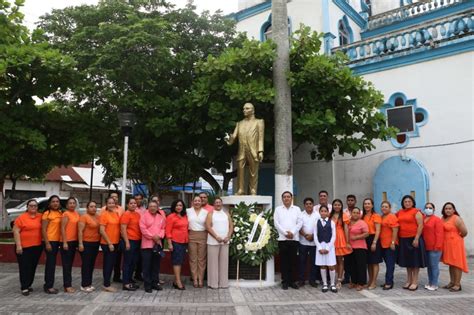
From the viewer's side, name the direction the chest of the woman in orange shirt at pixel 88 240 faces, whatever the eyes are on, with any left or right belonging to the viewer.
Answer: facing the viewer and to the right of the viewer

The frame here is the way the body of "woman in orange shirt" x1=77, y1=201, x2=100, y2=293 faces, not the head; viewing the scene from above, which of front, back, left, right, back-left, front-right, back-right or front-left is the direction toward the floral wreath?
front-left

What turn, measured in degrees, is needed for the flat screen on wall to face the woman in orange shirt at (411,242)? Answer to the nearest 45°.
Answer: approximately 45° to its left

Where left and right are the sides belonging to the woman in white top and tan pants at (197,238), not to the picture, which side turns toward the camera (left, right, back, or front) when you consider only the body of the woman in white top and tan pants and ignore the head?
front

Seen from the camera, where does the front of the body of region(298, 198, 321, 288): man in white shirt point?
toward the camera

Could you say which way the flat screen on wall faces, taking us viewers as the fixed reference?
facing the viewer and to the left of the viewer

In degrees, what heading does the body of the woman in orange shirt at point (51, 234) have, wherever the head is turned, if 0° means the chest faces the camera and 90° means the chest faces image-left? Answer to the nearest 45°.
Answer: approximately 315°

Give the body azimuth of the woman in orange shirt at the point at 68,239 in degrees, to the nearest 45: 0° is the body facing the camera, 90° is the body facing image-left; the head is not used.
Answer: approximately 315°

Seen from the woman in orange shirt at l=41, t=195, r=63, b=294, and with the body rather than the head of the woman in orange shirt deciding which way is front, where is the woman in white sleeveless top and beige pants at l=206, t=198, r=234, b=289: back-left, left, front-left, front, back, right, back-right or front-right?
front-left

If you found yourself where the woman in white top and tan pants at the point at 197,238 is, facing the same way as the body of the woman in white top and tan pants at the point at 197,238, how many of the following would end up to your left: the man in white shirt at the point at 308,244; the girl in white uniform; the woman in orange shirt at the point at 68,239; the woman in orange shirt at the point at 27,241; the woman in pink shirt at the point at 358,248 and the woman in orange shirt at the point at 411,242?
4

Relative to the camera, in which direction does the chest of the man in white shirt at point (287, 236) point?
toward the camera

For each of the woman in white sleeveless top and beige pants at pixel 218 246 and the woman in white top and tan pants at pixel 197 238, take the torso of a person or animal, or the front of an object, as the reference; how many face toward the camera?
2

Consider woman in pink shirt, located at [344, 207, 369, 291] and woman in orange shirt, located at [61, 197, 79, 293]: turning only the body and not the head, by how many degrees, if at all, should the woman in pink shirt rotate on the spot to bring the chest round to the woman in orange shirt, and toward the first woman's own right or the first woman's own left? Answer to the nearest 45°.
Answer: approximately 45° to the first woman's own right
